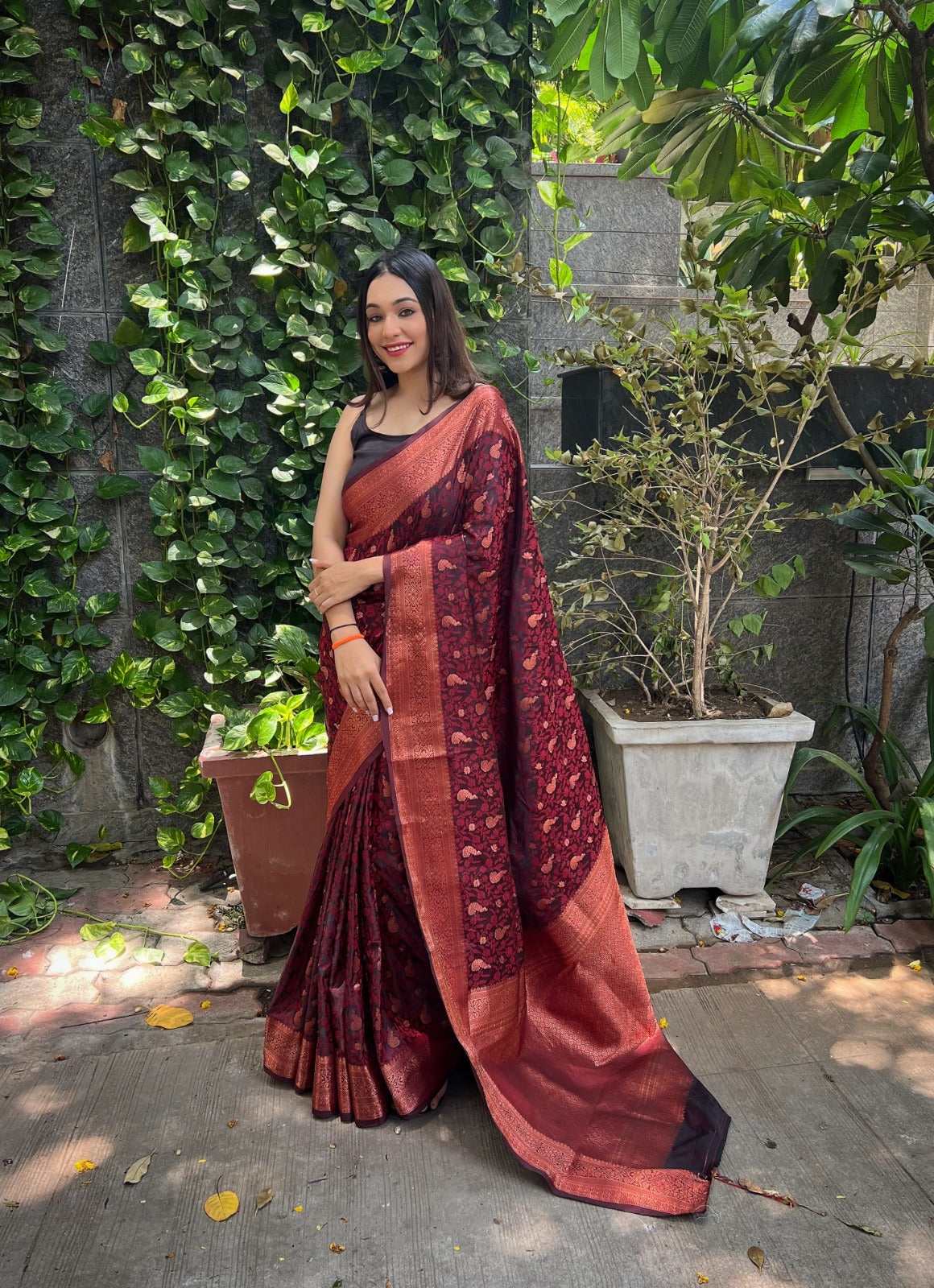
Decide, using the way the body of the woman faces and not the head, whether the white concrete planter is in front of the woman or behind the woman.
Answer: behind

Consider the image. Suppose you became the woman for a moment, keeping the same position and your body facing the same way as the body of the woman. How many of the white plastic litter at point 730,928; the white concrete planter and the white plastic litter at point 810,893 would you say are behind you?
3

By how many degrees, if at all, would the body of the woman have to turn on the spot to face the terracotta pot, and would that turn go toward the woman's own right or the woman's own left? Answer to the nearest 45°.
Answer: approximately 90° to the woman's own right

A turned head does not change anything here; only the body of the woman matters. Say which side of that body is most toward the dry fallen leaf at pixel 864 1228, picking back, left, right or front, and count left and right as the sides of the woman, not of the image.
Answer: left

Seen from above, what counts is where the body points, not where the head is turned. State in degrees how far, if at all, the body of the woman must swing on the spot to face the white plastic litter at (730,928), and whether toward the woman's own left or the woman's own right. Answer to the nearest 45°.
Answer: approximately 180°

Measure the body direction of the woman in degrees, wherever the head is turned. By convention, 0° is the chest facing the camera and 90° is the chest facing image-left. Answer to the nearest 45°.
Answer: approximately 45°
